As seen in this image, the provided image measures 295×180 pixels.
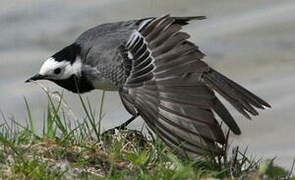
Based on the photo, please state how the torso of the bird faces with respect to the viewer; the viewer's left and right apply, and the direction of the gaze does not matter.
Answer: facing to the left of the viewer
